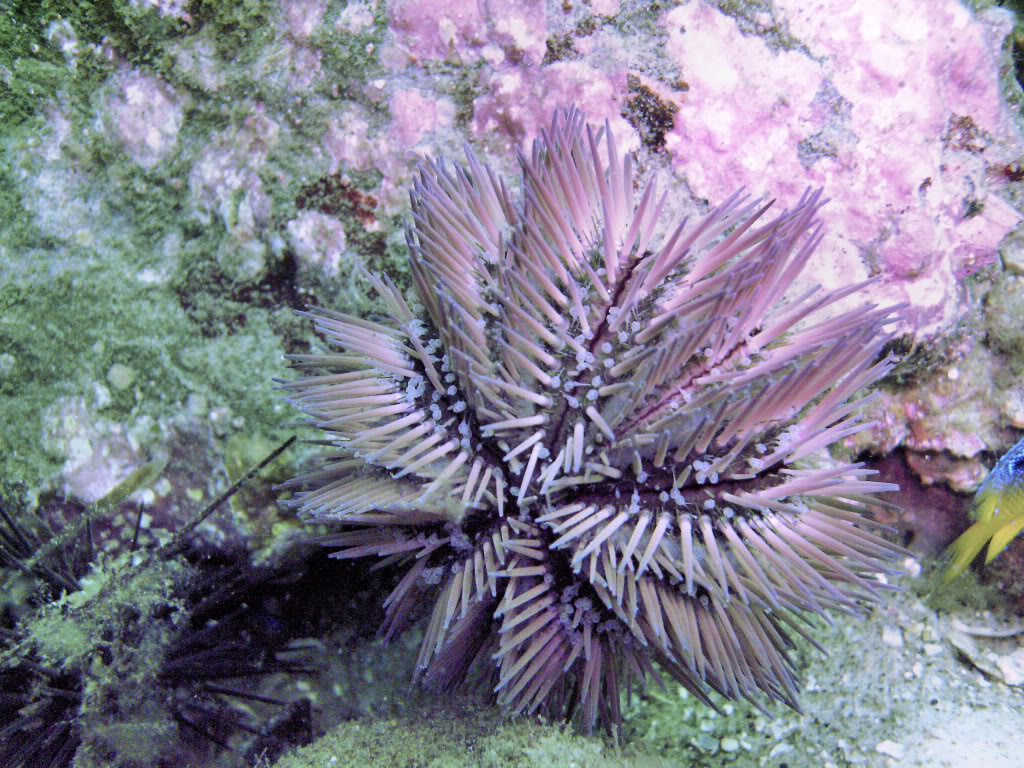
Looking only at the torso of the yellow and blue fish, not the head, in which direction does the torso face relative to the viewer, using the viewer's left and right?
facing to the right of the viewer
